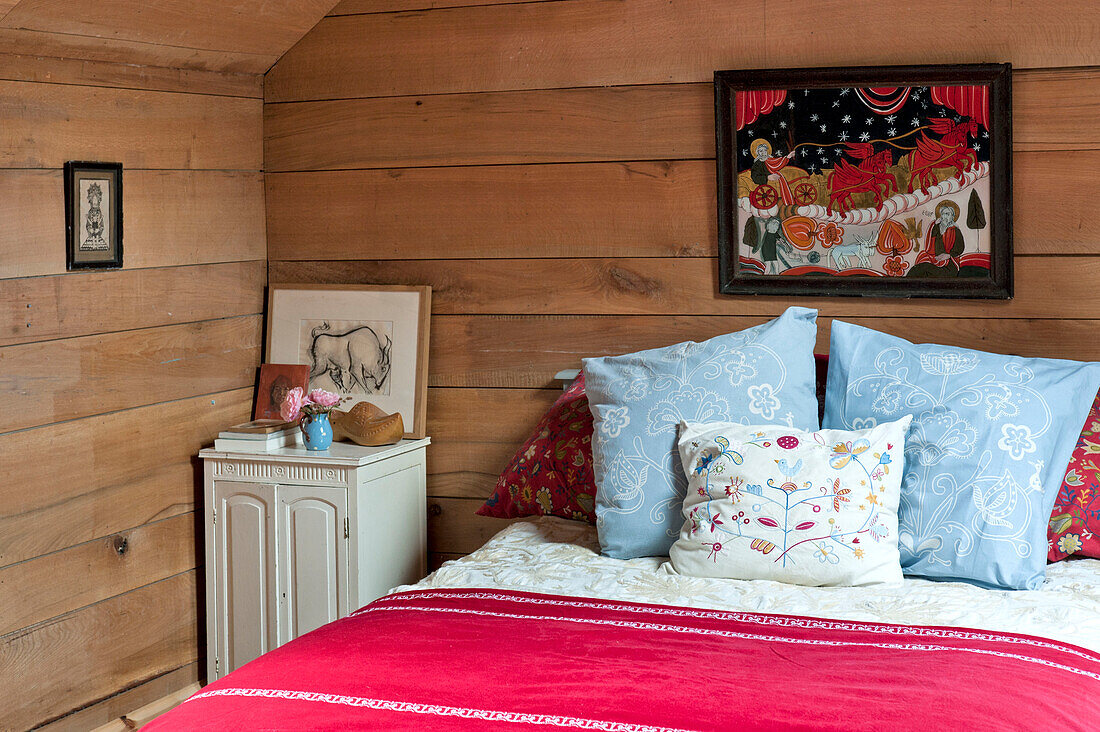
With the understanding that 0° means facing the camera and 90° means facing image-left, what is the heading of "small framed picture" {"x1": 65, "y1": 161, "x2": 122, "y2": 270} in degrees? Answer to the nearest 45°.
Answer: approximately 315°

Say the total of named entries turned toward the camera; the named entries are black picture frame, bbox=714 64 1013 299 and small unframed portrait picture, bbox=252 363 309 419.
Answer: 2

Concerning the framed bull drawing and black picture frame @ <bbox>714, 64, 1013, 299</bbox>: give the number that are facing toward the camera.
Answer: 2

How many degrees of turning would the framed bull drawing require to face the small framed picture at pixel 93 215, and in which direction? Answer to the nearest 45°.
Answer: approximately 45° to its right

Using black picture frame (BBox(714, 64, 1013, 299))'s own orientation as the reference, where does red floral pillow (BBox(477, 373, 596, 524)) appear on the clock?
The red floral pillow is roughly at 2 o'clock from the black picture frame.

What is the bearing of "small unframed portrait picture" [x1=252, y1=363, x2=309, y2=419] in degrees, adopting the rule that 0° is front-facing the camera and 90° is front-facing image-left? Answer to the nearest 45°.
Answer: approximately 0°
